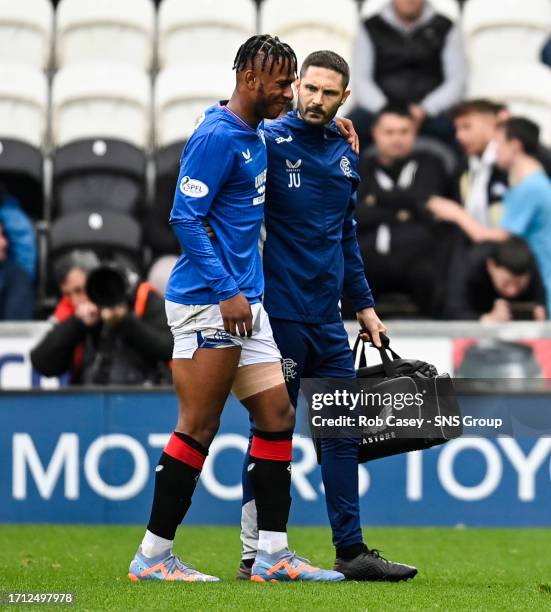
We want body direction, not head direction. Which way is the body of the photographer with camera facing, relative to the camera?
toward the camera

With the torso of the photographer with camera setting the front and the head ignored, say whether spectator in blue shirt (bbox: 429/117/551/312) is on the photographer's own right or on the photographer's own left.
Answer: on the photographer's own left

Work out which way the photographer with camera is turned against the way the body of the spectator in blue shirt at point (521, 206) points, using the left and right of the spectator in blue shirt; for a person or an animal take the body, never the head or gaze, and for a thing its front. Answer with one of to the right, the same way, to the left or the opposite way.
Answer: to the left

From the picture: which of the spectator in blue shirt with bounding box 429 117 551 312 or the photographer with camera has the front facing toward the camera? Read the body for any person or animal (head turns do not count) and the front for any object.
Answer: the photographer with camera

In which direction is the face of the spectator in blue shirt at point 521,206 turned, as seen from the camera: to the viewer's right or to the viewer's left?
to the viewer's left

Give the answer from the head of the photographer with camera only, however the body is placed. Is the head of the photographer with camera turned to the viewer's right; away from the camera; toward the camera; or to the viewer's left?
toward the camera

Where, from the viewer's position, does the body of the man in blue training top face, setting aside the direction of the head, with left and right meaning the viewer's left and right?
facing the viewer and to the right of the viewer

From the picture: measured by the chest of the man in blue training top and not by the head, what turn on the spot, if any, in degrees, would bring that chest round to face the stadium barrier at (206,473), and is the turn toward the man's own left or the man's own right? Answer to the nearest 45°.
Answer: approximately 135° to the man's own left

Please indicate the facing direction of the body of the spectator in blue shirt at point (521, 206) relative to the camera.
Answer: to the viewer's left
